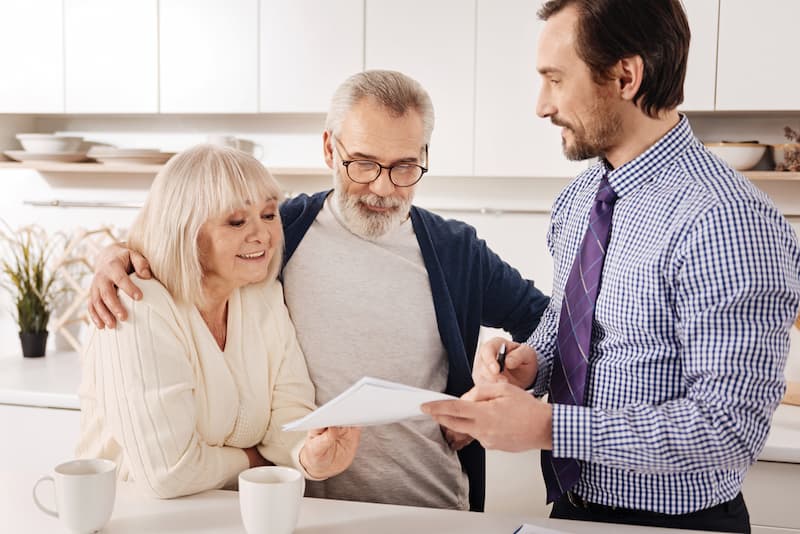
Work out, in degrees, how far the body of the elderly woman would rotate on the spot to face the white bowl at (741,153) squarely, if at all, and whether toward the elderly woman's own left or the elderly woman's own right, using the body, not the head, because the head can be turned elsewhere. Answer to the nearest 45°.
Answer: approximately 90° to the elderly woman's own left

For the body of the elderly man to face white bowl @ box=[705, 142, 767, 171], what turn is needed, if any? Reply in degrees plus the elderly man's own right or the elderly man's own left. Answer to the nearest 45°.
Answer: approximately 135° to the elderly man's own left

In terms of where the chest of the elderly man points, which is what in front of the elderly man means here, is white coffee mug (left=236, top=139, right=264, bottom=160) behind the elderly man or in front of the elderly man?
behind

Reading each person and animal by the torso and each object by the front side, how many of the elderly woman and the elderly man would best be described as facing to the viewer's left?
0

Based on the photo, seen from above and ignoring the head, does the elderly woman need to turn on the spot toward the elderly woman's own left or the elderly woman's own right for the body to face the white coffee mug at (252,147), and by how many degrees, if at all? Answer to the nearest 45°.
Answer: approximately 135° to the elderly woman's own left

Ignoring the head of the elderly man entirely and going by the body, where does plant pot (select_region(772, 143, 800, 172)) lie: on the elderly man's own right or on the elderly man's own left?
on the elderly man's own left

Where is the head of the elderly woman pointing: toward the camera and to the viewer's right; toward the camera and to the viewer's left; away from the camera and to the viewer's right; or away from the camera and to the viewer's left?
toward the camera and to the viewer's right

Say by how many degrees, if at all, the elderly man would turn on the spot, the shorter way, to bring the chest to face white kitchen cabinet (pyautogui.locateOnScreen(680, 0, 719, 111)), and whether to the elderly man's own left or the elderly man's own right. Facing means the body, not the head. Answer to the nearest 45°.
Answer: approximately 135° to the elderly man's own left

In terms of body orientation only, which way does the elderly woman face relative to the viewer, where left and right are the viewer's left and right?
facing the viewer and to the right of the viewer
